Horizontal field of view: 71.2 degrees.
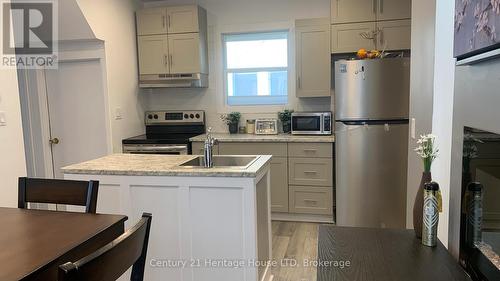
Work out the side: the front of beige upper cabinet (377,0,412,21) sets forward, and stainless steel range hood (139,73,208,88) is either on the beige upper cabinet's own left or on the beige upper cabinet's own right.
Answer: on the beige upper cabinet's own right

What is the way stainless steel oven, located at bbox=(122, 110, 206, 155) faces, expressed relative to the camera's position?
facing the viewer

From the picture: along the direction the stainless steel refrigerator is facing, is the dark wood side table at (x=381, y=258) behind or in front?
in front

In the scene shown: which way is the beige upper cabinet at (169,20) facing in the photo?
toward the camera

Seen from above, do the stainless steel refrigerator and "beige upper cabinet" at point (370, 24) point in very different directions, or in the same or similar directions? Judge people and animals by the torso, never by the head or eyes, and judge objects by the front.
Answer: same or similar directions

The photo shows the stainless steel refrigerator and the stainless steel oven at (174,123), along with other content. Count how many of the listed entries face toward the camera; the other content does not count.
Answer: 2

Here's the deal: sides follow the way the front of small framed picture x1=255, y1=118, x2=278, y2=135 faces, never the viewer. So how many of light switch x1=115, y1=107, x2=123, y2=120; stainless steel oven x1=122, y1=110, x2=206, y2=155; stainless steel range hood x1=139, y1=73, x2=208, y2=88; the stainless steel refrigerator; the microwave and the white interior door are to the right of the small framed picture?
4

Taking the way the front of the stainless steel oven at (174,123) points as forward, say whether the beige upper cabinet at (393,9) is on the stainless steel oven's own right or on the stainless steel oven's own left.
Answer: on the stainless steel oven's own left

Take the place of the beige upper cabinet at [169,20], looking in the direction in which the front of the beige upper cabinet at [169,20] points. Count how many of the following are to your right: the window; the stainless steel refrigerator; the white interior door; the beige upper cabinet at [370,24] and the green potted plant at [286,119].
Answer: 1

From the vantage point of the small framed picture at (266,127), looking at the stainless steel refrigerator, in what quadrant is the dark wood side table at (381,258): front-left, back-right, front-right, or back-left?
front-right

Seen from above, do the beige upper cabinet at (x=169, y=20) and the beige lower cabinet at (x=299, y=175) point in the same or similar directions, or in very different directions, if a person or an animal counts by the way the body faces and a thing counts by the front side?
same or similar directions

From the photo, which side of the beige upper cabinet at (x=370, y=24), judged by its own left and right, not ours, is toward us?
front
